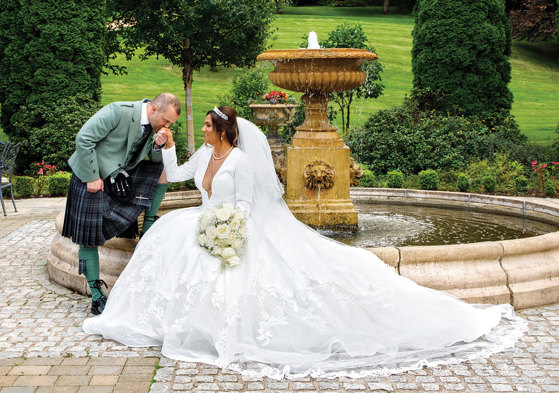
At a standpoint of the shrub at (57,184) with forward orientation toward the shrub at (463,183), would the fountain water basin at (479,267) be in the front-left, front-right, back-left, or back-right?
front-right

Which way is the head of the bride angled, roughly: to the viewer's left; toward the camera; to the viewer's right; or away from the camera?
to the viewer's left

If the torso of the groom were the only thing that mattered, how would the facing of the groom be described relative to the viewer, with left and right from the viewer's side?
facing the viewer and to the right of the viewer

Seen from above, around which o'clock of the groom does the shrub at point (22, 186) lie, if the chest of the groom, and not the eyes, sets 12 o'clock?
The shrub is roughly at 7 o'clock from the groom.

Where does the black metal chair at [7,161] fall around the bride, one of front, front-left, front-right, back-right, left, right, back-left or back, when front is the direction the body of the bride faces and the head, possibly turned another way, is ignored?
right

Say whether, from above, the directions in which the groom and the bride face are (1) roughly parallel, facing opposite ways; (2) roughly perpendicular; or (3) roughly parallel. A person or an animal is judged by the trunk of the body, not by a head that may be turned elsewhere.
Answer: roughly perpendicular

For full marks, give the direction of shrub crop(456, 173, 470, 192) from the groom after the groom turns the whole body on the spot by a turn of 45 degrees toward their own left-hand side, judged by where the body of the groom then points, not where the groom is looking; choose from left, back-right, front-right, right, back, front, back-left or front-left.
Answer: front-left

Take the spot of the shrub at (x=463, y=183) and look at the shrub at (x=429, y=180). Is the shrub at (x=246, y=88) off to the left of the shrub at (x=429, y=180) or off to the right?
right

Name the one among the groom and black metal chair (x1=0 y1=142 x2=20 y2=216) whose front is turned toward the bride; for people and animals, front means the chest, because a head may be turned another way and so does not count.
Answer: the groom

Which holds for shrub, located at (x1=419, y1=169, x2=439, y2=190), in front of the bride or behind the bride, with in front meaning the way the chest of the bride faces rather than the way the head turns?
behind

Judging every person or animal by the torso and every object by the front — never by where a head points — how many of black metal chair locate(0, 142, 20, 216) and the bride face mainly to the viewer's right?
0

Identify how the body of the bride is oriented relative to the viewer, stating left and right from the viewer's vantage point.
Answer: facing the viewer and to the left of the viewer
